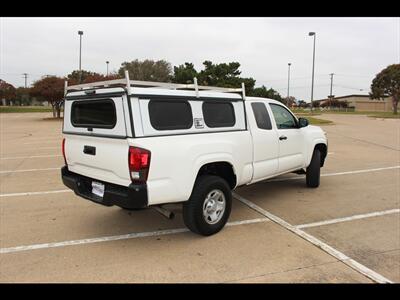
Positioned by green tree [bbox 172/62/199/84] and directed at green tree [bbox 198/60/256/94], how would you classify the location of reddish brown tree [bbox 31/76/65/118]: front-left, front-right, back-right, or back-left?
back-right

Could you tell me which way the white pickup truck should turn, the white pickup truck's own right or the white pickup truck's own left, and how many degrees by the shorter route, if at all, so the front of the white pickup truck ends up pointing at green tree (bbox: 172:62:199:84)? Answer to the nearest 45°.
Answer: approximately 45° to the white pickup truck's own left

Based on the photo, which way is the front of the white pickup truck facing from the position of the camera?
facing away from the viewer and to the right of the viewer

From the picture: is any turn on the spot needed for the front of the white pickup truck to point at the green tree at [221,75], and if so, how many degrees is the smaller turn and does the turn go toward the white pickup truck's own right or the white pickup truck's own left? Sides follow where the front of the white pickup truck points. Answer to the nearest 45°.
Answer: approximately 45° to the white pickup truck's own left

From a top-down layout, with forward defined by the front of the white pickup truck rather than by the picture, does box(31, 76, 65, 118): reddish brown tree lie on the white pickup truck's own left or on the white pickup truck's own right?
on the white pickup truck's own left
